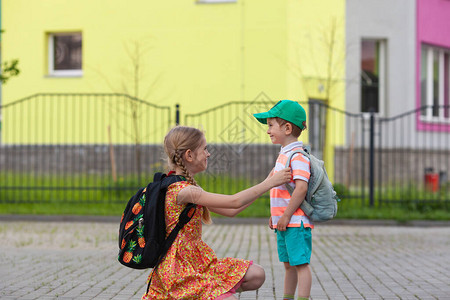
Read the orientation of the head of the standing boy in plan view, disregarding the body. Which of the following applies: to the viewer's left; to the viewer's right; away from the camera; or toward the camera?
to the viewer's left

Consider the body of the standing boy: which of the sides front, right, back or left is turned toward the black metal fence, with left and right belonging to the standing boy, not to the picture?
right

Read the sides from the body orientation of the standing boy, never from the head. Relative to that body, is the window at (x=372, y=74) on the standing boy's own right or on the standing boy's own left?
on the standing boy's own right

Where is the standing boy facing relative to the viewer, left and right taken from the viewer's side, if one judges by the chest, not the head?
facing to the left of the viewer
